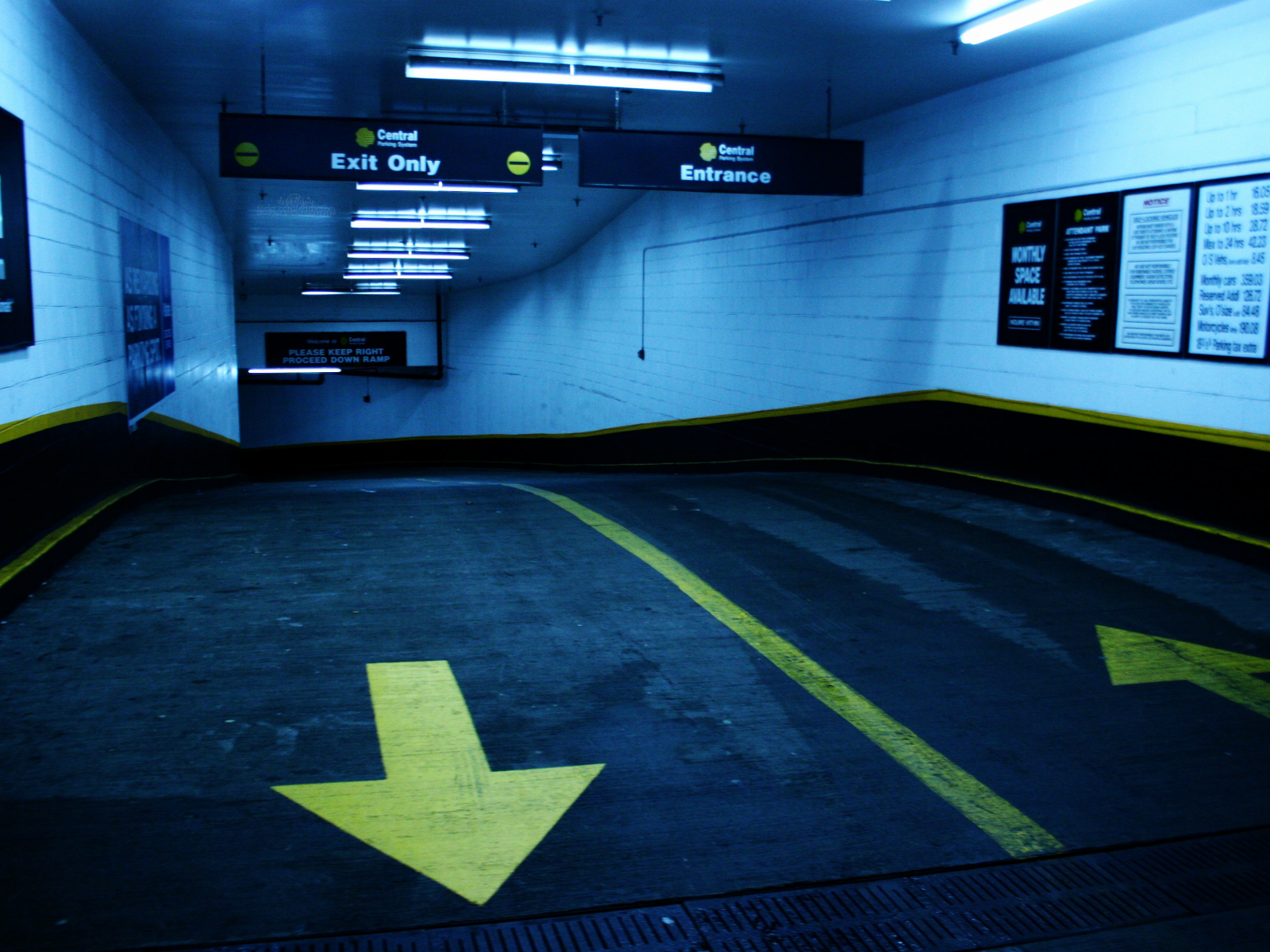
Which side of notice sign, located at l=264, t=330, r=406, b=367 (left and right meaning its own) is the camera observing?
front

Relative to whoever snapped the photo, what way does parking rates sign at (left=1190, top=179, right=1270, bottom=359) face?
facing the viewer and to the left of the viewer

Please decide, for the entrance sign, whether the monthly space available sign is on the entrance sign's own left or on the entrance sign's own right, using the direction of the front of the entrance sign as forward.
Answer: on the entrance sign's own left

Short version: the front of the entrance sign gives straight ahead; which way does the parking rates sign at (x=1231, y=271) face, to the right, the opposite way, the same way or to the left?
to the right

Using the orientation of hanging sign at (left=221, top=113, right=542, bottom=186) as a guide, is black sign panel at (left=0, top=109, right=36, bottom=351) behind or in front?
in front

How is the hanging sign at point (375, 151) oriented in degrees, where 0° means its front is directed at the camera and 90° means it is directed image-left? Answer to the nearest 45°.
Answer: approximately 0°

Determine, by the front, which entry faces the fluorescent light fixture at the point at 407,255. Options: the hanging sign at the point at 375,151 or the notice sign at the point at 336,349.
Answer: the notice sign

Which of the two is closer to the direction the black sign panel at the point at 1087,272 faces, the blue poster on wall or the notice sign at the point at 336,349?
the blue poster on wall

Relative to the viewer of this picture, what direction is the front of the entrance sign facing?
facing the viewer

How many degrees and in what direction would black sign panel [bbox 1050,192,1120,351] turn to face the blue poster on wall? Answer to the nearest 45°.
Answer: approximately 45° to its right

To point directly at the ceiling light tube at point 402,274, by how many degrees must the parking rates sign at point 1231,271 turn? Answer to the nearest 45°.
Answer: approximately 90° to its right

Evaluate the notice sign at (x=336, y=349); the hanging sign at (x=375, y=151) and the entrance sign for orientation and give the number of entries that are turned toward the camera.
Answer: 3
